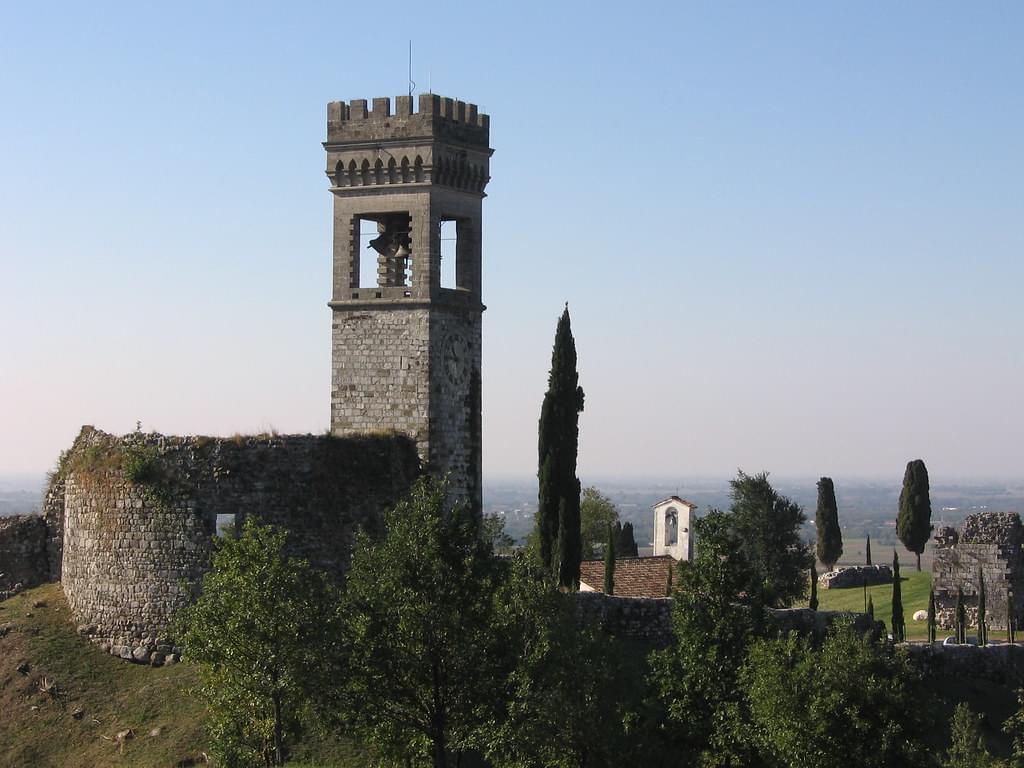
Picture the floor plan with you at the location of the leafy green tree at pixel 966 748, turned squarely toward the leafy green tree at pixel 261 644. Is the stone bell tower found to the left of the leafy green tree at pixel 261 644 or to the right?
right
